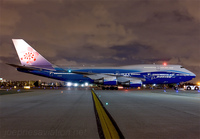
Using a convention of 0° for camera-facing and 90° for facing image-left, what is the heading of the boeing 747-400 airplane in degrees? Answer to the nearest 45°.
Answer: approximately 270°
